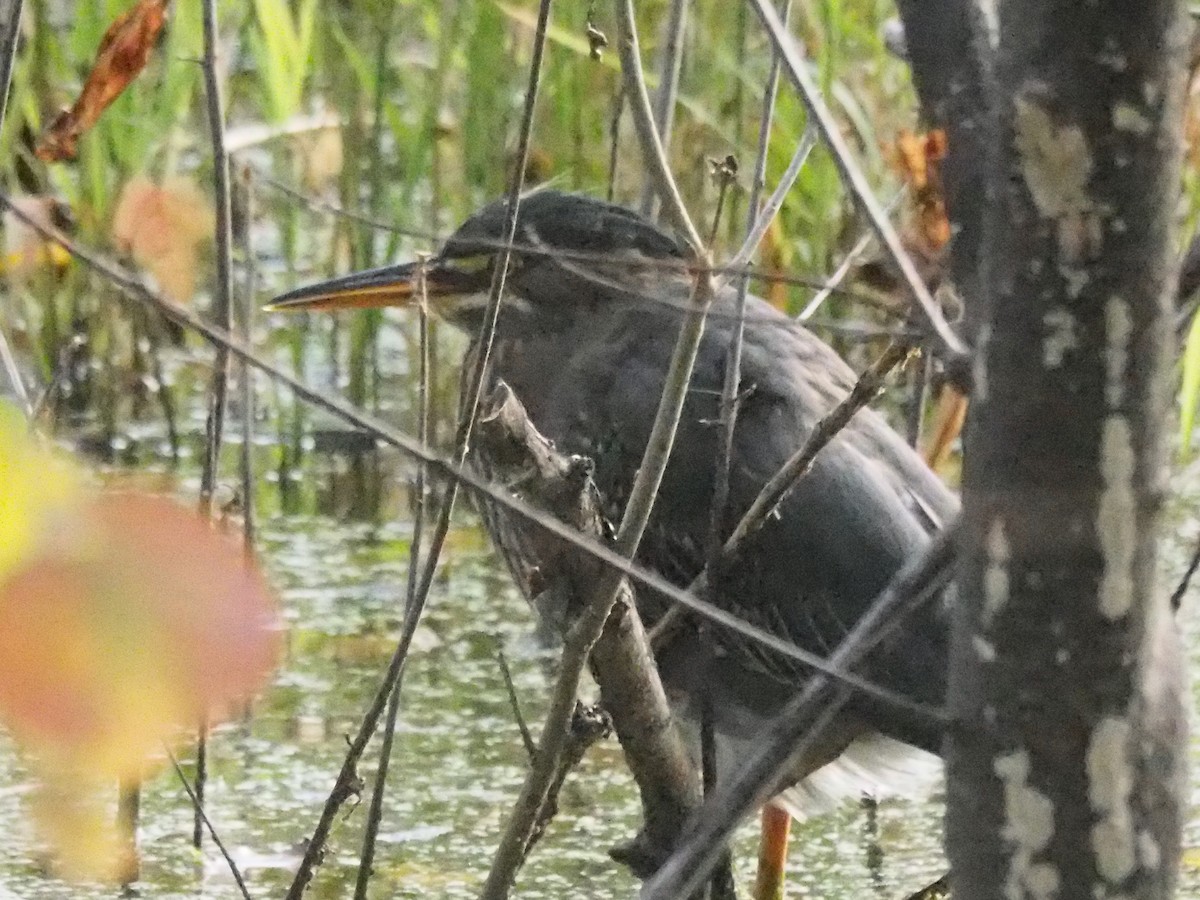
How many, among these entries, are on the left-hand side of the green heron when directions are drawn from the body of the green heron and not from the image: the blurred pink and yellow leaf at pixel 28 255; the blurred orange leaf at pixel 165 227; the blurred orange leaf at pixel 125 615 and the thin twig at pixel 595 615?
2

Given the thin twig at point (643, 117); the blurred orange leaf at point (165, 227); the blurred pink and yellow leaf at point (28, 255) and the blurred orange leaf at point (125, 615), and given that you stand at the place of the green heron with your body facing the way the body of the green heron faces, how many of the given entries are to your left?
2

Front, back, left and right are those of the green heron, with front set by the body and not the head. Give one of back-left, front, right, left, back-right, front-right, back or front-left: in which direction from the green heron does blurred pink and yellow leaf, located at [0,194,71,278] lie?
front-right

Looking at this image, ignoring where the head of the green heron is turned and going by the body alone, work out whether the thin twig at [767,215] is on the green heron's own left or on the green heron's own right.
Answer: on the green heron's own left

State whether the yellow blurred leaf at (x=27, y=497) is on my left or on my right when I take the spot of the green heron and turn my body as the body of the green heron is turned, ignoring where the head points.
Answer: on my left

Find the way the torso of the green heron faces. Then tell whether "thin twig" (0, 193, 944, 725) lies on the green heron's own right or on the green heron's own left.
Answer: on the green heron's own left

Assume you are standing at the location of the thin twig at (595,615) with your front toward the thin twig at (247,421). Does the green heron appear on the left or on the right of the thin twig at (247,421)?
right

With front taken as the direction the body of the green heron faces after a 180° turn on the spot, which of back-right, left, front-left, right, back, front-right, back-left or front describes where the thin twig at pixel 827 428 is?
right

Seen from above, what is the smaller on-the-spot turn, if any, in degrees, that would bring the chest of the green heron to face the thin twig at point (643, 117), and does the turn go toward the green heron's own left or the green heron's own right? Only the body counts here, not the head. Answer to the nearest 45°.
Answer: approximately 90° to the green heron's own left

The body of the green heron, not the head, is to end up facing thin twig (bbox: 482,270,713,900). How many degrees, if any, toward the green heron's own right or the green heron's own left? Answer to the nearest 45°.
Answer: approximately 90° to the green heron's own left

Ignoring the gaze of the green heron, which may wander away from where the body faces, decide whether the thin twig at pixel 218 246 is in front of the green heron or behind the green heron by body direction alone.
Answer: in front

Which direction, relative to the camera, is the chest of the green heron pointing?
to the viewer's left
